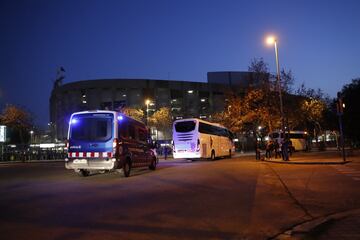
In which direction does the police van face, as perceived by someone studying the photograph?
facing away from the viewer and to the right of the viewer

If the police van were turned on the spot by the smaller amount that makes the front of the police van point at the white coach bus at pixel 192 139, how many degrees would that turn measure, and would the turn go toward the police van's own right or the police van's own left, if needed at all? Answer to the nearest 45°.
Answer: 0° — it already faces it
